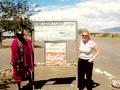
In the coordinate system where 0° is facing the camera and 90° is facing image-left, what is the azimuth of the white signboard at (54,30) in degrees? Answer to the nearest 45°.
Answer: approximately 0°

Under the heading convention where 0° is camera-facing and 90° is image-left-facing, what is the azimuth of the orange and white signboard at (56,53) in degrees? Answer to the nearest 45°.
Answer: approximately 0°

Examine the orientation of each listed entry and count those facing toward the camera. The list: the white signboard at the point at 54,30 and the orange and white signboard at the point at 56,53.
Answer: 2

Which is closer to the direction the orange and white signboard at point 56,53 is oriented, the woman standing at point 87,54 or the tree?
the woman standing

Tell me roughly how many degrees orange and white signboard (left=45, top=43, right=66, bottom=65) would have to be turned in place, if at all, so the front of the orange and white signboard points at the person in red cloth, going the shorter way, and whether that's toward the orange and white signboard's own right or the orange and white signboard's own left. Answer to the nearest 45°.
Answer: approximately 45° to the orange and white signboard's own right

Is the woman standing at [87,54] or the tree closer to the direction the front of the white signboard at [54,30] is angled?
the woman standing

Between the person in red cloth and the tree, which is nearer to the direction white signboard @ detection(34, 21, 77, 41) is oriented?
the person in red cloth
